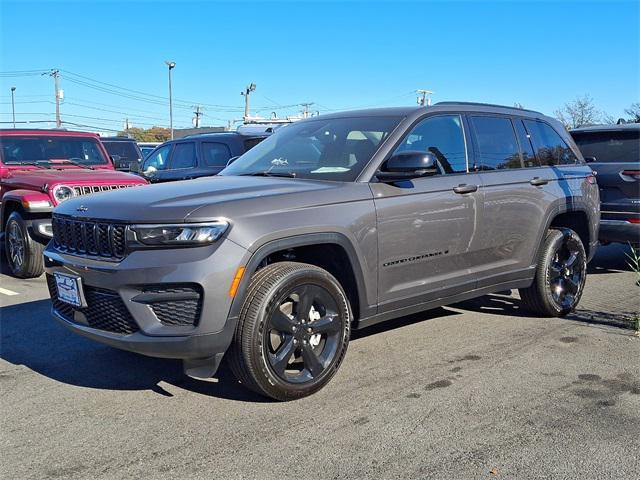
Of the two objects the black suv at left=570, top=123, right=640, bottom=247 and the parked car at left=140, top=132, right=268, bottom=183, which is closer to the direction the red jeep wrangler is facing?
the black suv

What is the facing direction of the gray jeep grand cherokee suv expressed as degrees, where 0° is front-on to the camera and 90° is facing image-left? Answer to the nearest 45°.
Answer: approximately 45°

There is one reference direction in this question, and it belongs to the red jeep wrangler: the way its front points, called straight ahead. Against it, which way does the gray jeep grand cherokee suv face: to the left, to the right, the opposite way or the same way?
to the right

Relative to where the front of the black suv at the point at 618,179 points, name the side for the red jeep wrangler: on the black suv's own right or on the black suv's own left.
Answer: on the black suv's own left

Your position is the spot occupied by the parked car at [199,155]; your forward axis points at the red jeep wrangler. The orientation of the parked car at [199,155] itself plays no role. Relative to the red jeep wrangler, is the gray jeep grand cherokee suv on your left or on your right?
left

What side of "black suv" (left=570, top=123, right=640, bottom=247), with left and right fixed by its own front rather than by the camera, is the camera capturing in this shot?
back

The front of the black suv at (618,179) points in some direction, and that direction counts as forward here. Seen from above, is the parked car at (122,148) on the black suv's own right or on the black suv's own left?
on the black suv's own left

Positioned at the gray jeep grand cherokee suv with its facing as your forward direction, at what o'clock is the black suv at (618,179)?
The black suv is roughly at 6 o'clock from the gray jeep grand cherokee suv.

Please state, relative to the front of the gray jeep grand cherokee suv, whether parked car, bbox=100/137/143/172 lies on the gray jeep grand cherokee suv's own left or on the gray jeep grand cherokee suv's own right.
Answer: on the gray jeep grand cherokee suv's own right

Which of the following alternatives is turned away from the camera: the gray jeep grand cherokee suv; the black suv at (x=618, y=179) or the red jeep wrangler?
the black suv

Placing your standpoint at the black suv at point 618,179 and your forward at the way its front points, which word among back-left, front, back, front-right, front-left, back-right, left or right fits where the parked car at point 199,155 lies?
left

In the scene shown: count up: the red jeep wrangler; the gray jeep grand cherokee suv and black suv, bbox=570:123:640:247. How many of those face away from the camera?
1

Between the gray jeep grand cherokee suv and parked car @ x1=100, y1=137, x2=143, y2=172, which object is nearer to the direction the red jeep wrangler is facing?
the gray jeep grand cherokee suv
